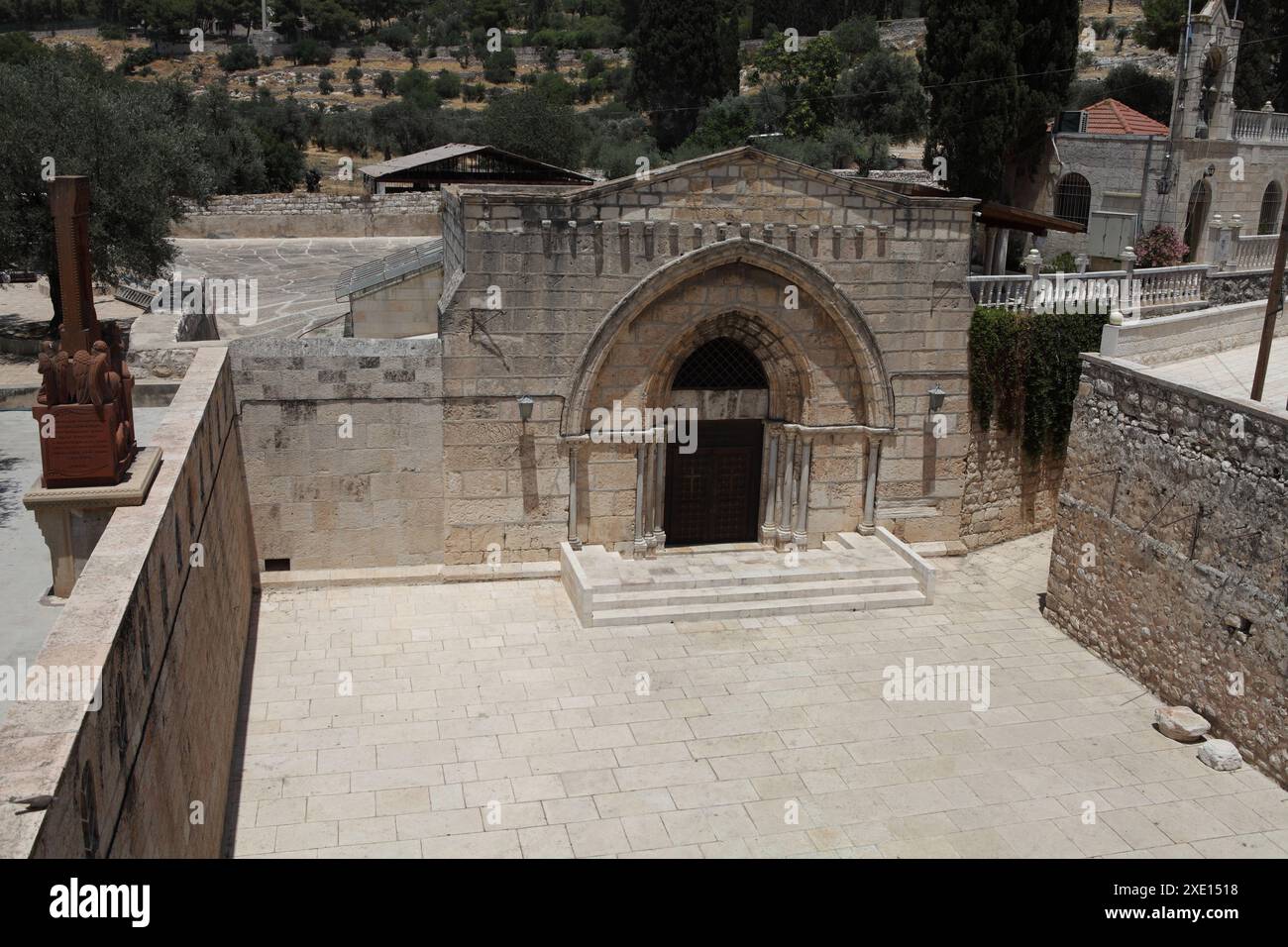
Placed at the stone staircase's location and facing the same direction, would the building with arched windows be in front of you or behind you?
behind

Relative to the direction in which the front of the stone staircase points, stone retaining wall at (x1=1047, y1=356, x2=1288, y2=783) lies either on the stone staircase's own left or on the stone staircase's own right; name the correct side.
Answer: on the stone staircase's own left

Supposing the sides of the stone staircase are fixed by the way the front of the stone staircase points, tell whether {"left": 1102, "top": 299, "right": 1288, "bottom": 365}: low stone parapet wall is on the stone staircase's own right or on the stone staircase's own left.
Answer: on the stone staircase's own left

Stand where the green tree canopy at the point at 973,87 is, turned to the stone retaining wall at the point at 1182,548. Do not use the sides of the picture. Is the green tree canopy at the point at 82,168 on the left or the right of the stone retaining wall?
right

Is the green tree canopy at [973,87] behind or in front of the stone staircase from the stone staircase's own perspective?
behind

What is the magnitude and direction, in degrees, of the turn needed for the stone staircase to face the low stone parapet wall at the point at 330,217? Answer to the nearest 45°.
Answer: approximately 135° to its right

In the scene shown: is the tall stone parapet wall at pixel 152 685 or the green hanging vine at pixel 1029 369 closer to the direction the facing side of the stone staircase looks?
the tall stone parapet wall

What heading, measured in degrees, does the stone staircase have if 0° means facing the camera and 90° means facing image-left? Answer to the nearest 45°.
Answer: approximately 0°

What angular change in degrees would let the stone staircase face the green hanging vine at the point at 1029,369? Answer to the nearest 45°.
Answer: approximately 135° to its left
